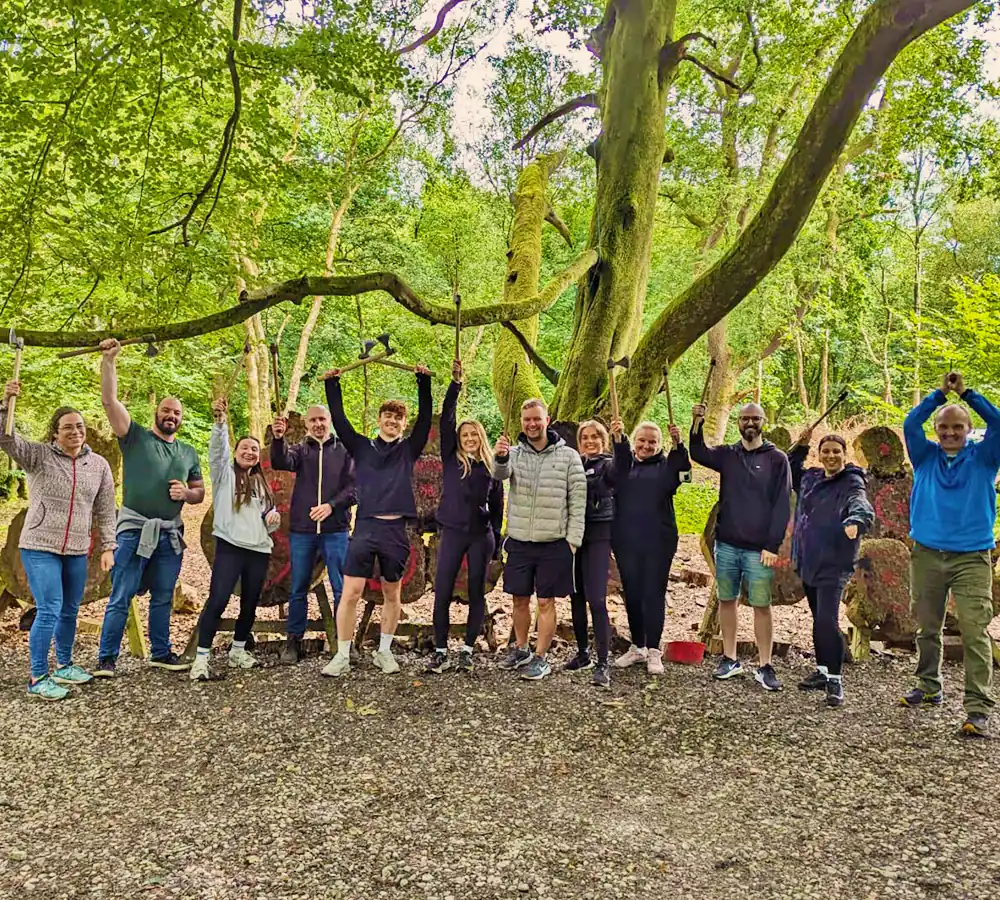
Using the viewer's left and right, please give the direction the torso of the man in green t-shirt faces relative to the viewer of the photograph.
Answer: facing the viewer

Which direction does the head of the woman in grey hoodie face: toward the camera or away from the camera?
toward the camera

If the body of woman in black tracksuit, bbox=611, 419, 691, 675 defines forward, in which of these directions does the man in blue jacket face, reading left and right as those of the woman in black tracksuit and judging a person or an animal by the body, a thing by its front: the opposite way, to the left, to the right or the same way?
the same way

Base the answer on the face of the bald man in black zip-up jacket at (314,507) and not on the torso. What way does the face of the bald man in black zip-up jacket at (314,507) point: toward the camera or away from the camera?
toward the camera

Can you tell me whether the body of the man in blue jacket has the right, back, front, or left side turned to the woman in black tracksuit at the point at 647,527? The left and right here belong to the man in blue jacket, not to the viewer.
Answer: right

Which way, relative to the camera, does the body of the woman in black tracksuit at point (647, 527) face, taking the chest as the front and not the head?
toward the camera

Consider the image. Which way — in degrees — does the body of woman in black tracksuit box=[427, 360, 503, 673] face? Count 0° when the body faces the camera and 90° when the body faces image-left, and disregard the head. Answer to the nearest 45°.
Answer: approximately 0°

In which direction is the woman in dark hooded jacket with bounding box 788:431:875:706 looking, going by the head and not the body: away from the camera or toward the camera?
toward the camera

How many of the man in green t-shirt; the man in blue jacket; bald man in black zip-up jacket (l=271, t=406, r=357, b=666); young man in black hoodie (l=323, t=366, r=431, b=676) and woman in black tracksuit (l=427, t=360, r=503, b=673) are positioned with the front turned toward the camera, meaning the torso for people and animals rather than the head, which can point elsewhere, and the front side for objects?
5

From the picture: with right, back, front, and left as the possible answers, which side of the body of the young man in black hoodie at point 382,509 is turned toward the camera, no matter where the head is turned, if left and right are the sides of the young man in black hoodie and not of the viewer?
front

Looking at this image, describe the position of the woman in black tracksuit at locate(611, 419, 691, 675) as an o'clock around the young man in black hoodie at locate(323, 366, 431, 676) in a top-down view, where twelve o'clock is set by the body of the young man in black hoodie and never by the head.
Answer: The woman in black tracksuit is roughly at 9 o'clock from the young man in black hoodie.

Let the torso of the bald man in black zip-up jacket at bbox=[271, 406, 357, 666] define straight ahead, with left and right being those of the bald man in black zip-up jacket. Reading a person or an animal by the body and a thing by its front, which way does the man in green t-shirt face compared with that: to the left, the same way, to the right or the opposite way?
the same way
